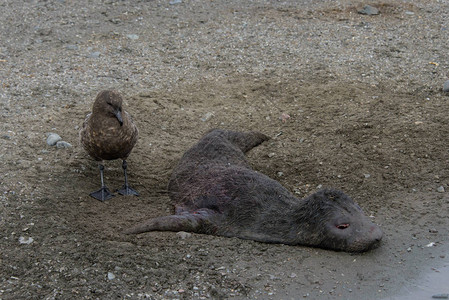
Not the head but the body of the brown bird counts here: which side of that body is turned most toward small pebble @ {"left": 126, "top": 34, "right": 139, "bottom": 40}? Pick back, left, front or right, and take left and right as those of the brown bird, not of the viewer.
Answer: back

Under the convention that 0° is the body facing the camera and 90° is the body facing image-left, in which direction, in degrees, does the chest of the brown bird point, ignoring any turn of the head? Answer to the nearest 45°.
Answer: approximately 0°

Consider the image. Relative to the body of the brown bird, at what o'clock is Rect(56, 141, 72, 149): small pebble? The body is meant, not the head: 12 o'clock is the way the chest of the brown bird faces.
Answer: The small pebble is roughly at 5 o'clock from the brown bird.

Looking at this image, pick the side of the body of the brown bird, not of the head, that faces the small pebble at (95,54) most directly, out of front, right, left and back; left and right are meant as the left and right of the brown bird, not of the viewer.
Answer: back

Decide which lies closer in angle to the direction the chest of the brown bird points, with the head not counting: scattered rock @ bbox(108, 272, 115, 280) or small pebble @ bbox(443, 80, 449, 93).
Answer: the scattered rock

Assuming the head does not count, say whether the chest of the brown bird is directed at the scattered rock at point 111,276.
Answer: yes

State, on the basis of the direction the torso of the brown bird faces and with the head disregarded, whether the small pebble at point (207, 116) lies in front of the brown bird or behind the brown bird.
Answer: behind

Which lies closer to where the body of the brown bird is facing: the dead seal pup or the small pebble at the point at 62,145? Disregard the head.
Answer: the dead seal pup

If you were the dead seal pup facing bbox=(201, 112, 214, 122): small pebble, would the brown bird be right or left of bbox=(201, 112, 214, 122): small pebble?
left

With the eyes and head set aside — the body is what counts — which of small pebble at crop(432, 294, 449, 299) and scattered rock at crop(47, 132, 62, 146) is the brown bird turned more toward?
the small pebble

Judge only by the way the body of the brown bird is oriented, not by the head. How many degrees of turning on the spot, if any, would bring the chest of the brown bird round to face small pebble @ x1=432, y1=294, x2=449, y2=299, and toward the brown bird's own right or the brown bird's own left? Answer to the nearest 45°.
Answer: approximately 45° to the brown bird's own left

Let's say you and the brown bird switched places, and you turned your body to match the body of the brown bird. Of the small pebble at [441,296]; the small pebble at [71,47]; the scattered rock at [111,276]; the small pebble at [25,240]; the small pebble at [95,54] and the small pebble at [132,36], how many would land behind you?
3

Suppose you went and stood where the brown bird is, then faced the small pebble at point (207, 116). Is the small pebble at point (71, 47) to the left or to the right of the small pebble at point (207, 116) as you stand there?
left
